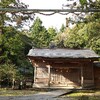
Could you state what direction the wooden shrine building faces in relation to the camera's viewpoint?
facing the viewer
